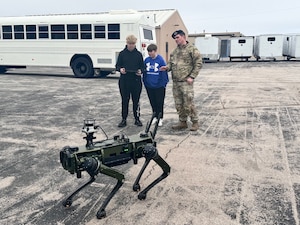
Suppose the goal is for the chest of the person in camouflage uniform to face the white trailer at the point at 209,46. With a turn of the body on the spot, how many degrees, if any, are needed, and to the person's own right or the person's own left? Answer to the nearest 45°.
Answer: approximately 135° to the person's own right

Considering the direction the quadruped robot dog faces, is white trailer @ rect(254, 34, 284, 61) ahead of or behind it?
behind

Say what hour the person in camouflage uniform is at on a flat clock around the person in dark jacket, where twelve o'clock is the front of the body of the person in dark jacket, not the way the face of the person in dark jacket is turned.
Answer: The person in camouflage uniform is roughly at 10 o'clock from the person in dark jacket.

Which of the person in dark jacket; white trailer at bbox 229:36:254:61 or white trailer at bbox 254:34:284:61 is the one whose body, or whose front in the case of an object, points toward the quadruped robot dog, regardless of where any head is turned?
the person in dark jacket

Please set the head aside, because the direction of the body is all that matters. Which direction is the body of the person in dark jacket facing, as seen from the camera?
toward the camera

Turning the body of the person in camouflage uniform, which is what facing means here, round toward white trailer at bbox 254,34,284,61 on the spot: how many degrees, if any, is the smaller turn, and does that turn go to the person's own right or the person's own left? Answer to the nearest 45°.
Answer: approximately 135° to the person's own right

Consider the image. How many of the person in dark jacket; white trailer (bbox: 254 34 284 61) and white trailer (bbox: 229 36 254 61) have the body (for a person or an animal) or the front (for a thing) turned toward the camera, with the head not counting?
1

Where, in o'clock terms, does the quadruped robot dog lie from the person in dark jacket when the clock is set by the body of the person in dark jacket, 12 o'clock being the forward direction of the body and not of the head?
The quadruped robot dog is roughly at 12 o'clock from the person in dark jacket.
